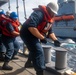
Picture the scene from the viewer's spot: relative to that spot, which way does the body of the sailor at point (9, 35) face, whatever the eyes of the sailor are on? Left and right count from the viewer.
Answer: facing to the right of the viewer

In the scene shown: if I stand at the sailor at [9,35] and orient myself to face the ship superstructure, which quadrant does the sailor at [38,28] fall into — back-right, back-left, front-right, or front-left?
back-right

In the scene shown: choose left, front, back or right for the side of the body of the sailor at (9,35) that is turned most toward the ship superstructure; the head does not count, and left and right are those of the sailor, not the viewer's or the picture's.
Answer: left

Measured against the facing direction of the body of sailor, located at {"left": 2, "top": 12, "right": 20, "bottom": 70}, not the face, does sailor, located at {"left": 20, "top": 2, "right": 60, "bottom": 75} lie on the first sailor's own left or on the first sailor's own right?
on the first sailor's own right
